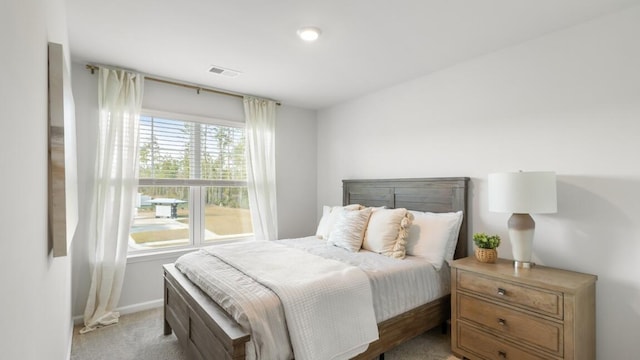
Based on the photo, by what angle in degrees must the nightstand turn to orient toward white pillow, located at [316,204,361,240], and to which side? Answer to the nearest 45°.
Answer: approximately 45° to its right

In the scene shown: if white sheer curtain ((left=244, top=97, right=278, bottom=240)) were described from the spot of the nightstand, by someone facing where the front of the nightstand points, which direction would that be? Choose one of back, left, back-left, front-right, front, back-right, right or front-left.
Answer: front-right

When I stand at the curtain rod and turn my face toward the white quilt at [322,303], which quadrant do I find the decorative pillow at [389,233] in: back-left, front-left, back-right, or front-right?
front-left

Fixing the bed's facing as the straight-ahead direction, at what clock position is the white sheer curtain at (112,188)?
The white sheer curtain is roughly at 2 o'clock from the bed.

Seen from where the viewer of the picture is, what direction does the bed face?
facing the viewer and to the left of the viewer

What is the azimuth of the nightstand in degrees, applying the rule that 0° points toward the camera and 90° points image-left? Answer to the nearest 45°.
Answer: approximately 45°
